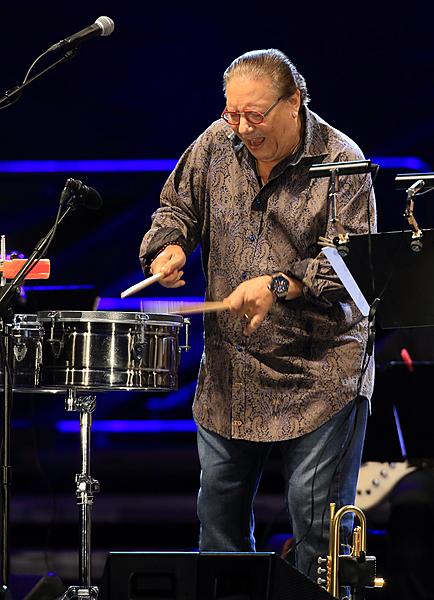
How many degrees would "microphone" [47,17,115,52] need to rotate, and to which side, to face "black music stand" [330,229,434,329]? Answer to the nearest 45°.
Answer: approximately 45° to its right

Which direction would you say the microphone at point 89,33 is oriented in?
to the viewer's right

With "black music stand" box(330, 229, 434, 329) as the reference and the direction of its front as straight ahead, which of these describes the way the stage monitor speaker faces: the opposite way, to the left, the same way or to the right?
to the right

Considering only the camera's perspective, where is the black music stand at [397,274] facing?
facing away from the viewer
